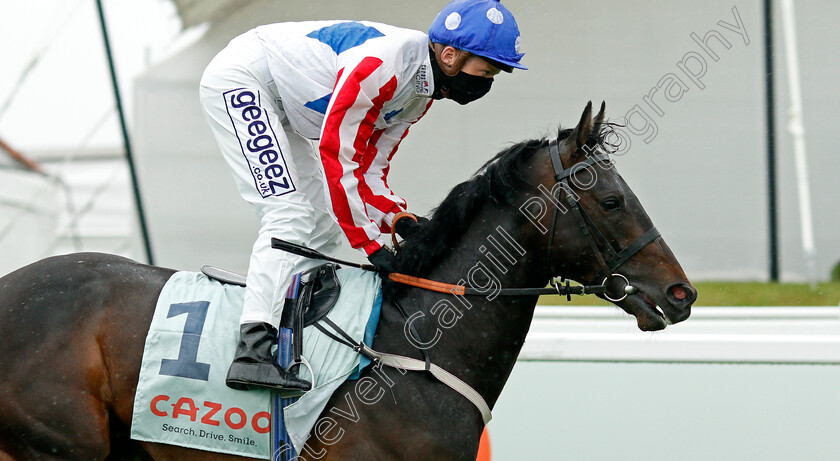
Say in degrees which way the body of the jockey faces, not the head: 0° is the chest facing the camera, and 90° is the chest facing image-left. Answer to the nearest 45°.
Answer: approximately 270°

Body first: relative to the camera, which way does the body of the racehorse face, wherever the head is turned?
to the viewer's right
